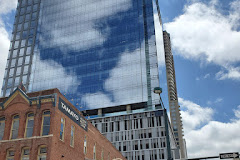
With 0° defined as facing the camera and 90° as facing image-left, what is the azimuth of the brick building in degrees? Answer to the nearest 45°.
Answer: approximately 45°

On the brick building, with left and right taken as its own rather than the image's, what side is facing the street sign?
left
